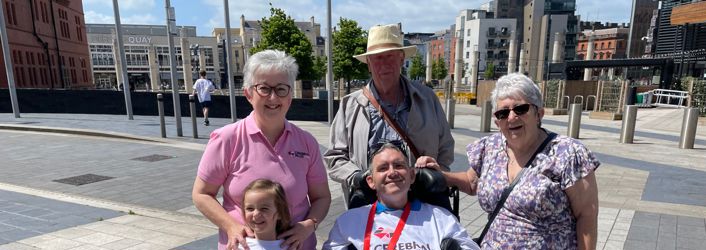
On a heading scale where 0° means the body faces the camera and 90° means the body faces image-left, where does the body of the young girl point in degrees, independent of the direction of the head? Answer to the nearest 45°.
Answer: approximately 45°

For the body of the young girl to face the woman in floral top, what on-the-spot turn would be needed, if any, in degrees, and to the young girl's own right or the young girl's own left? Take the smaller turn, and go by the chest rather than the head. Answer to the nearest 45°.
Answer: approximately 135° to the young girl's own left

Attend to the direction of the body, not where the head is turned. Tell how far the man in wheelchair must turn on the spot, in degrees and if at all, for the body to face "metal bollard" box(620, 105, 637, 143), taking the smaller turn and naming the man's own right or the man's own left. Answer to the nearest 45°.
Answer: approximately 135° to the man's own left

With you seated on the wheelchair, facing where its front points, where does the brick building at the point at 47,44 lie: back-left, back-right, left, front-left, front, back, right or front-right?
back-right

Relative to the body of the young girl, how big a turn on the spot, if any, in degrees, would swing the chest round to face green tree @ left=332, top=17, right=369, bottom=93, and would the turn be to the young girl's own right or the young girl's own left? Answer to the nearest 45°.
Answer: approximately 135° to the young girl's own right

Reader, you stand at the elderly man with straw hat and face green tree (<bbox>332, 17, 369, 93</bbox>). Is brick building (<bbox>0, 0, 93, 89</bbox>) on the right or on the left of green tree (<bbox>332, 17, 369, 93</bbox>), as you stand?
left

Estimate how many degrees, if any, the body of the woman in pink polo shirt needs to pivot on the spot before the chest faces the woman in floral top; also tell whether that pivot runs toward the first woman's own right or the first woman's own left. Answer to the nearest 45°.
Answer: approximately 90° to the first woman's own left

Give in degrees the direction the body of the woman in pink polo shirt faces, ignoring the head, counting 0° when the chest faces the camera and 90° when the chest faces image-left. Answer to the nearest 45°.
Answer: approximately 0°
